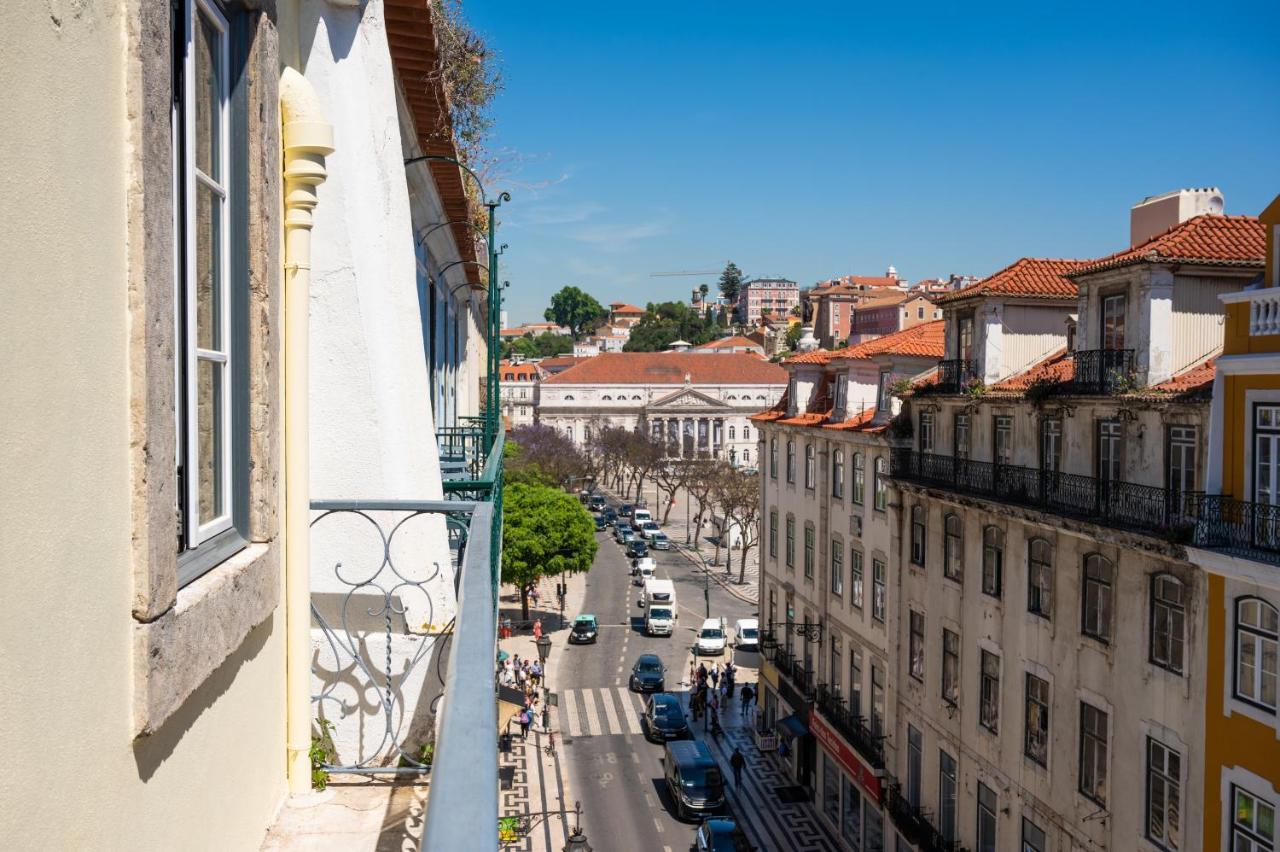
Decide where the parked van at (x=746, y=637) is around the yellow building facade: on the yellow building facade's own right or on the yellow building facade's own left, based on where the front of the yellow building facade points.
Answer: on the yellow building facade's own right

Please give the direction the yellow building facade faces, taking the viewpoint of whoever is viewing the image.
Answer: facing the viewer and to the left of the viewer

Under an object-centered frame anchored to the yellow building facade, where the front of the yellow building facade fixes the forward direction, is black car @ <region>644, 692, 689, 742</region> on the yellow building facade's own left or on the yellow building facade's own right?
on the yellow building facade's own right

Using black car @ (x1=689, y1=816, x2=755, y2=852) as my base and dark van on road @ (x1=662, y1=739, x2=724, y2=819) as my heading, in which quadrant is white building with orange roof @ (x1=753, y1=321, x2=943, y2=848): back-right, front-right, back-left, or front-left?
front-right

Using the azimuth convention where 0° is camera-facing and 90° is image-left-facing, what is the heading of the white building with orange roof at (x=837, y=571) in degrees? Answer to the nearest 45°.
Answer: approximately 45°

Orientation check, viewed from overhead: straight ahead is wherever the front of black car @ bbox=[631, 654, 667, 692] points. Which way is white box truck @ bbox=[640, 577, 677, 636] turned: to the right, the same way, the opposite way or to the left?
the same way

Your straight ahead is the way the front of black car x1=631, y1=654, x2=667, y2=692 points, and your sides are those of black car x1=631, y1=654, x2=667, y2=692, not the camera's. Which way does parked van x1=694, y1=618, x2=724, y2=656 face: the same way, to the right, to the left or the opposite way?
the same way
